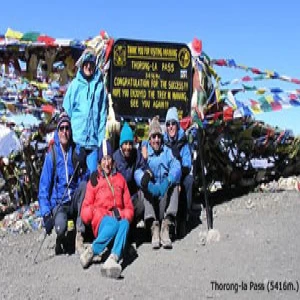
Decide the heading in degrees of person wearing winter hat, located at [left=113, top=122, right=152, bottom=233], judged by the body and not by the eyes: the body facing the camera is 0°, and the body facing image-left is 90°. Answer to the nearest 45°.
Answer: approximately 0°

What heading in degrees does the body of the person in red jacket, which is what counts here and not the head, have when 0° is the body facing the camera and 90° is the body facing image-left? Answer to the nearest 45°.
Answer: approximately 0°

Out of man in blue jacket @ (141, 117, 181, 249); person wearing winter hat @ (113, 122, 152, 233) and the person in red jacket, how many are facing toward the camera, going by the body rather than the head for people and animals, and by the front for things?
3

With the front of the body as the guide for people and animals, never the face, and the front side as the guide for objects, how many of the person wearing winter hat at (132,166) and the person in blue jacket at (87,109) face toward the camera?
2
